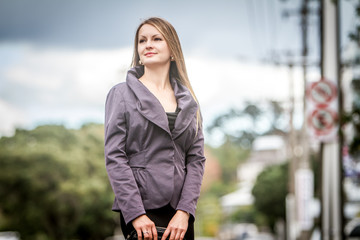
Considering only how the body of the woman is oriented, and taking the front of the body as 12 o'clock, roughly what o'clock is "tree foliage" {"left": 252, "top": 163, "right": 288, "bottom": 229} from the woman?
The tree foliage is roughly at 8 o'clock from the woman.

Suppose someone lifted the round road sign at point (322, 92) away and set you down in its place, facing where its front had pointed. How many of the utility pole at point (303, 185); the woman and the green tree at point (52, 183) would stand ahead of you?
1

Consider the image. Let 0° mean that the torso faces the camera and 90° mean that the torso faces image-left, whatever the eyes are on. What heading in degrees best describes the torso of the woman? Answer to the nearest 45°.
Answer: approximately 315°

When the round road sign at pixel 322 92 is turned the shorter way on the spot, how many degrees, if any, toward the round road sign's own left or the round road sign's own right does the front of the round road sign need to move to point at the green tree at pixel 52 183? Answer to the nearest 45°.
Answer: approximately 135° to the round road sign's own right

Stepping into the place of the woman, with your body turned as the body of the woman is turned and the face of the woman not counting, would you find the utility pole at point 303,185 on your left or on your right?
on your left

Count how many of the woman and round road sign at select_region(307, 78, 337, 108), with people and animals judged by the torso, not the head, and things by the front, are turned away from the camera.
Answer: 0

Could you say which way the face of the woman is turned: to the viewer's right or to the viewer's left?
to the viewer's left

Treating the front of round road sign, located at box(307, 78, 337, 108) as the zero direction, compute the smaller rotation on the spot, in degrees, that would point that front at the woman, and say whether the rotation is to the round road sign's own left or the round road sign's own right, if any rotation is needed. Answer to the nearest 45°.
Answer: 0° — it already faces them

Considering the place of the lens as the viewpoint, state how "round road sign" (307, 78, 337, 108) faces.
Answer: facing the viewer
